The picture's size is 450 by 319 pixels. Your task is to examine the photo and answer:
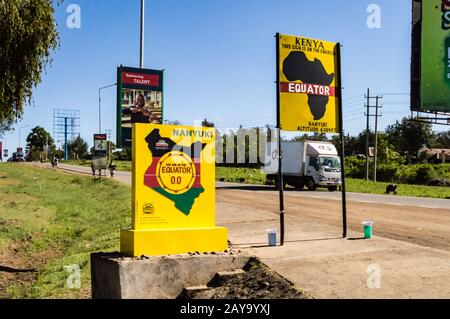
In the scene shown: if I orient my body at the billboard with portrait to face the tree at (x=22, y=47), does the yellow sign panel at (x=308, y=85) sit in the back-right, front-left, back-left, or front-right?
front-left

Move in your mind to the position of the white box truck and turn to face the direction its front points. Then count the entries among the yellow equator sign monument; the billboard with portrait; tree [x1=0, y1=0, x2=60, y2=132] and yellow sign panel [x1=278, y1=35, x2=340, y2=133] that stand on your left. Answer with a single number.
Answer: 0

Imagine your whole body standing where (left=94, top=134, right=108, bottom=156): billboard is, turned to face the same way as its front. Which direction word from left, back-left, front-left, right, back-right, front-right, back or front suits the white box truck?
front-left

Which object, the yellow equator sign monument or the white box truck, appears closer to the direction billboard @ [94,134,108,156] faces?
the yellow equator sign monument

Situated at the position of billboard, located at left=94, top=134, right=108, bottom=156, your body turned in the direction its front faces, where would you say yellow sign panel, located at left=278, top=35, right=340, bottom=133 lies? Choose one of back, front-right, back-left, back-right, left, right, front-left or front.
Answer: front

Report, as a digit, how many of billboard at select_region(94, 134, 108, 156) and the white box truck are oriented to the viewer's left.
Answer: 0

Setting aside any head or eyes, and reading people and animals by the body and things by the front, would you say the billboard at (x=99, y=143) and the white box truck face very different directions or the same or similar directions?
same or similar directions

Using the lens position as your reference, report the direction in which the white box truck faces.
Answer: facing the viewer and to the right of the viewer

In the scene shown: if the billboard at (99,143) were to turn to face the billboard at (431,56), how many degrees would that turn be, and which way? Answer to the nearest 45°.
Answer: approximately 45° to its left

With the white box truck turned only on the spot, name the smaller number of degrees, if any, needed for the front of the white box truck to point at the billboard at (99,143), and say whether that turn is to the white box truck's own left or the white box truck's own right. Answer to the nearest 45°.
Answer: approximately 180°

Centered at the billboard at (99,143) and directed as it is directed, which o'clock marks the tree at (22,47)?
The tree is roughly at 12 o'clock from the billboard.

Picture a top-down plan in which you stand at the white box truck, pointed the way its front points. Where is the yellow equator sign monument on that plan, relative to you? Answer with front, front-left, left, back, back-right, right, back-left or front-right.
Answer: front-right

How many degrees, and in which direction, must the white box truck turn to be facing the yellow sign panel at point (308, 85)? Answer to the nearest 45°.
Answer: approximately 45° to its right

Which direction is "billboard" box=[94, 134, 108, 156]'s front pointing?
toward the camera

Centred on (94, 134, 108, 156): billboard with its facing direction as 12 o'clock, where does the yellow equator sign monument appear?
The yellow equator sign monument is roughly at 12 o'clock from the billboard.

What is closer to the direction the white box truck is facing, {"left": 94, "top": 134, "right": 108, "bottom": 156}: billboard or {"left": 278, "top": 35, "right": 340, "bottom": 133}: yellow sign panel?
the yellow sign panel

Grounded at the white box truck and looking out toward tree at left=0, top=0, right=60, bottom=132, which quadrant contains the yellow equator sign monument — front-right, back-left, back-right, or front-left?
front-left
